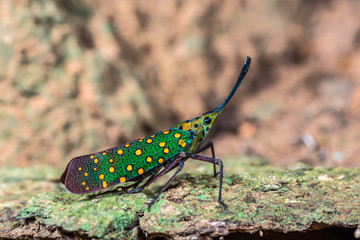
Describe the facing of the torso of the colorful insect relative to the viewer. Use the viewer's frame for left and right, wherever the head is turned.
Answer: facing to the right of the viewer
